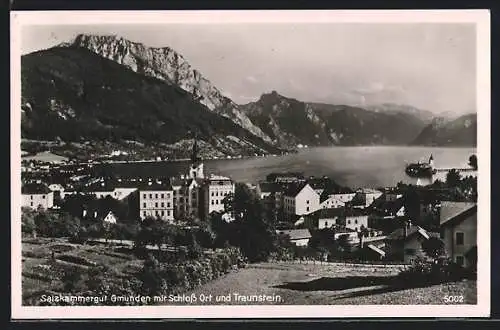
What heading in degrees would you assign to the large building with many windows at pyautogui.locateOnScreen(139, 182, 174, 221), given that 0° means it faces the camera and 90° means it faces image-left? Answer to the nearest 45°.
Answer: approximately 0°

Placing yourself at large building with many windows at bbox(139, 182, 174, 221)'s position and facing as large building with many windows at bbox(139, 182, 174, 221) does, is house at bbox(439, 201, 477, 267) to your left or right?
on your left
